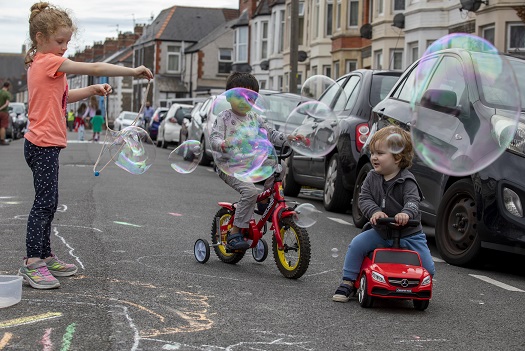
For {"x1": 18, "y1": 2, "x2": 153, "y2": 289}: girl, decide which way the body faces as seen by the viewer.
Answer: to the viewer's right

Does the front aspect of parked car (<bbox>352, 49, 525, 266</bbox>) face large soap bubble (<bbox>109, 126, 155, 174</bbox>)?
no

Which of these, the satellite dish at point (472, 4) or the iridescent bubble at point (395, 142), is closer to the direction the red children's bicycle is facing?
the iridescent bubble

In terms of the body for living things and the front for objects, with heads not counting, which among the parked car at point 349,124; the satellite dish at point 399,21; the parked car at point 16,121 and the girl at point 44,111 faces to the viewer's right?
the girl

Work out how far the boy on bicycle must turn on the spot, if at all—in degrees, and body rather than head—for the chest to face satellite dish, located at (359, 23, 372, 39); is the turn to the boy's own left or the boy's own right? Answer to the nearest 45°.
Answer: approximately 135° to the boy's own left

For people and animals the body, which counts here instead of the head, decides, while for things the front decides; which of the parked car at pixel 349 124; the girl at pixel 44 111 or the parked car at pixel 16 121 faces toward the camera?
the parked car at pixel 16 121

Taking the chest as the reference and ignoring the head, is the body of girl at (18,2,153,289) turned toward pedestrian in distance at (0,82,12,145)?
no

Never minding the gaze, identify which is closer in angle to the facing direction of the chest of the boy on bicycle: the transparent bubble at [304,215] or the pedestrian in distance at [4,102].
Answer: the transparent bubble

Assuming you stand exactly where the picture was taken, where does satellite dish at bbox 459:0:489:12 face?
facing the viewer and to the left of the viewer

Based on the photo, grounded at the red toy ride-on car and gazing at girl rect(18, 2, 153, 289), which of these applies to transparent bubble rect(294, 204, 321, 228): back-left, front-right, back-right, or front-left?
front-right

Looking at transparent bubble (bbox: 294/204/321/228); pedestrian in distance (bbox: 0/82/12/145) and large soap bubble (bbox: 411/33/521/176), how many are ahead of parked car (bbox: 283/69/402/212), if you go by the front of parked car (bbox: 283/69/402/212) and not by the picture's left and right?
1

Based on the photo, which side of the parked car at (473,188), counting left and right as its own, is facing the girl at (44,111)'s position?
right

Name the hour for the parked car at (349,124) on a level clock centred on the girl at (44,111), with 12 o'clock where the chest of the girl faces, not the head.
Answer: The parked car is roughly at 10 o'clock from the girl.

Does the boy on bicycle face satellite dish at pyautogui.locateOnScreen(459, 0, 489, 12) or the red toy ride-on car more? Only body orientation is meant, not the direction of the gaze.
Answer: the red toy ride-on car

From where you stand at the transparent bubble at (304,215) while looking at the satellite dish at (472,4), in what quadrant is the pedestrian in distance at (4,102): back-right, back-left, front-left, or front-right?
front-left
